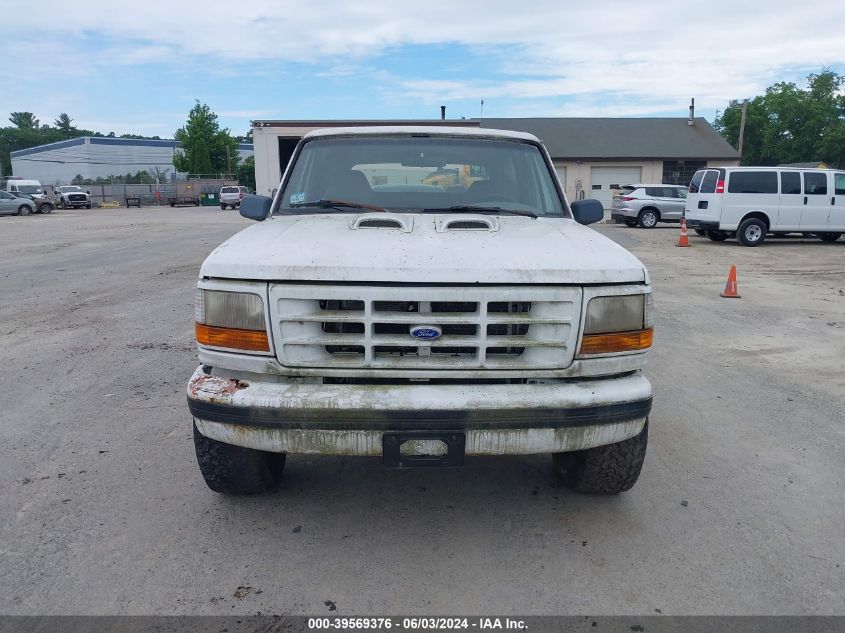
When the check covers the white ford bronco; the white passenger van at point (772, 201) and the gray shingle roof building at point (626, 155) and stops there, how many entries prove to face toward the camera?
2

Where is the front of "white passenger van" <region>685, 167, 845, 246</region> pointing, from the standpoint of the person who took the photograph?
facing away from the viewer and to the right of the viewer

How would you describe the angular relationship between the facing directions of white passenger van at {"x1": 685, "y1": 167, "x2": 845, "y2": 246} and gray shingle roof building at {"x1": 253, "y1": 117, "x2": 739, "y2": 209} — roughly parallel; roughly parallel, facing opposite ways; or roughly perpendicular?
roughly perpendicular

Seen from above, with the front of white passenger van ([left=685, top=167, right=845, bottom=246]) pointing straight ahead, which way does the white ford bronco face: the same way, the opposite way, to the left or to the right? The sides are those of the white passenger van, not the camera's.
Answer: to the right

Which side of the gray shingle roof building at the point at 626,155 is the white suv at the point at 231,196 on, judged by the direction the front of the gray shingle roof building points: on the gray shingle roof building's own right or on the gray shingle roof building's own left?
on the gray shingle roof building's own right

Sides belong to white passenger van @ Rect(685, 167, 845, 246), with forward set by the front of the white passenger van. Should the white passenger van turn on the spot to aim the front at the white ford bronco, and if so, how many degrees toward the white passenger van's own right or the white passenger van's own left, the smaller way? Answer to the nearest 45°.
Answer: approximately 135° to the white passenger van's own right

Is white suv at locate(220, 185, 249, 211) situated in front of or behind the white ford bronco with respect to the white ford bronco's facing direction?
behind

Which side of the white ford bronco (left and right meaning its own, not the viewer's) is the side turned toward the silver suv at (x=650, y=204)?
back

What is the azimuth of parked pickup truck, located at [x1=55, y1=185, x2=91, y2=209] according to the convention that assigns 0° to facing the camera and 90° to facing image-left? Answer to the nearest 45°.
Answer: approximately 315°
